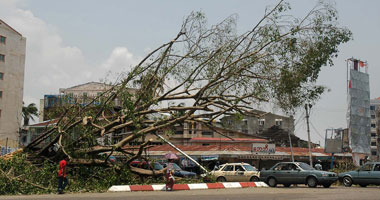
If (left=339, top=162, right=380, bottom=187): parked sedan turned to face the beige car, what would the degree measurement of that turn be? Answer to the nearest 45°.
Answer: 0° — it already faces it

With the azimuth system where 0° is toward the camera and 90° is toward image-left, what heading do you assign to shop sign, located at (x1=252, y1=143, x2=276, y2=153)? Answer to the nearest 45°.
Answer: approximately 0°

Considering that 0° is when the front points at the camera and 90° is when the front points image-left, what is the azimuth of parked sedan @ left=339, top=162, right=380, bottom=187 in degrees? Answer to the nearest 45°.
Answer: approximately 90°

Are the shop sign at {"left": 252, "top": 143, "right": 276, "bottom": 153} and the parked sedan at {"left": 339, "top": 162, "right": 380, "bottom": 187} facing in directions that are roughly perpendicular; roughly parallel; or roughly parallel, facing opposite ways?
roughly perpendicular

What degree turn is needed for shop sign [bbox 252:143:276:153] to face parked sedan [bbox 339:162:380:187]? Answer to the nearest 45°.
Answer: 0° — it already faces it

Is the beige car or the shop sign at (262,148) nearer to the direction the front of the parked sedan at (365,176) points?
the beige car

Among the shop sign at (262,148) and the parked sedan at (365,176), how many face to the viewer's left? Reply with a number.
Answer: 1

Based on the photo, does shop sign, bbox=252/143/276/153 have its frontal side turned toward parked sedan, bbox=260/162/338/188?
yes

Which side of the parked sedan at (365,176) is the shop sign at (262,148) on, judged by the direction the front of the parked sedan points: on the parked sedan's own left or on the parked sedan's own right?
on the parked sedan's own right
